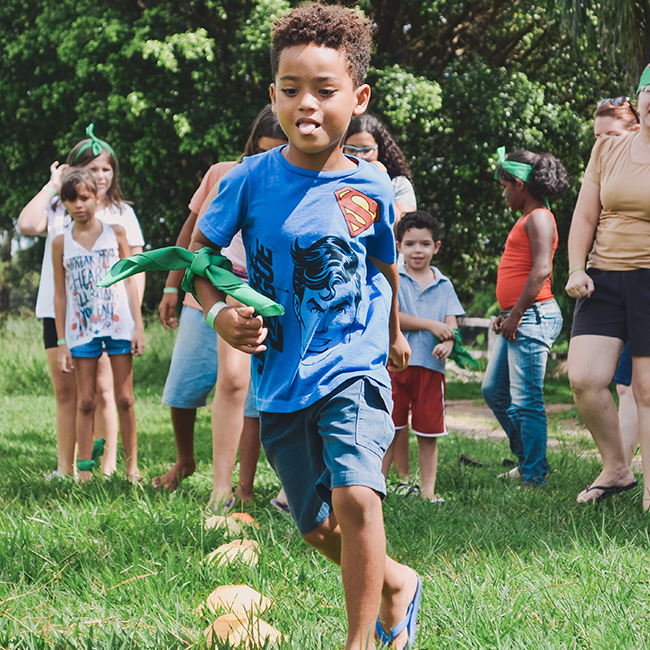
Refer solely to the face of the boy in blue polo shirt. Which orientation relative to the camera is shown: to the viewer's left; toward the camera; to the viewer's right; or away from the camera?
toward the camera

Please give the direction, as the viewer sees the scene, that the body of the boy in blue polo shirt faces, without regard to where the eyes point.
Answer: toward the camera

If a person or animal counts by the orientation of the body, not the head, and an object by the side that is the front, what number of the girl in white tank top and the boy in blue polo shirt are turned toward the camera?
2

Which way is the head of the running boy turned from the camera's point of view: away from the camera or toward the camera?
toward the camera

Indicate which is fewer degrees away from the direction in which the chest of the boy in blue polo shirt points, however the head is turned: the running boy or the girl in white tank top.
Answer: the running boy

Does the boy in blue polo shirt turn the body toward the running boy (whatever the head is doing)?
yes

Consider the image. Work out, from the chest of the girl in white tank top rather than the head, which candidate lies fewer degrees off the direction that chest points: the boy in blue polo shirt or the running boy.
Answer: the running boy

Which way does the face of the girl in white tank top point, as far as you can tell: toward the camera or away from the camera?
toward the camera

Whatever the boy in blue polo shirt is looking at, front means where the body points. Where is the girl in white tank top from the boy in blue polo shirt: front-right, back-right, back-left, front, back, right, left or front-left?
right

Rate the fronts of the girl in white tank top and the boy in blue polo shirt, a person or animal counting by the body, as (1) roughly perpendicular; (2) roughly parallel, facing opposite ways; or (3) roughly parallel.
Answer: roughly parallel

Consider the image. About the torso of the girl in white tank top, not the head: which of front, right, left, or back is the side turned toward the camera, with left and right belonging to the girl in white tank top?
front

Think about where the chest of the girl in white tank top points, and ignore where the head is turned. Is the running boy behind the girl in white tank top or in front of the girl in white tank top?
in front

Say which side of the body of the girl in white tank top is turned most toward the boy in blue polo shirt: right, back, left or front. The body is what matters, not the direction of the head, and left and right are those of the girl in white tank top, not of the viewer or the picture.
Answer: left

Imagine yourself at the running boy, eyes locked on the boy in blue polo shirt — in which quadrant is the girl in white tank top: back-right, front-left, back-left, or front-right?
front-left
